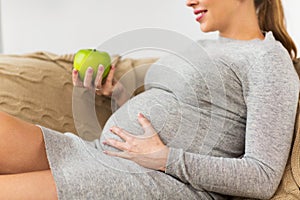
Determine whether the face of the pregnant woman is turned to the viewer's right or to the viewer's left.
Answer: to the viewer's left

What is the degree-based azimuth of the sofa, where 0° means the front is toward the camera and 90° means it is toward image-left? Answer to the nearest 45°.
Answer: approximately 0°
